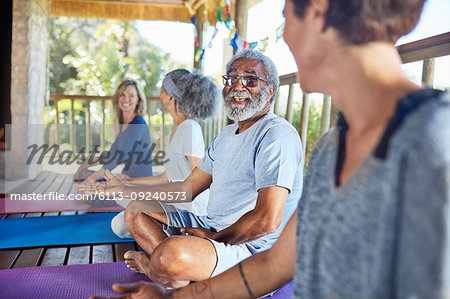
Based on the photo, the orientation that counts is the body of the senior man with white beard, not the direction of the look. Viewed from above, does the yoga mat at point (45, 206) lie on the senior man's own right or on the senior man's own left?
on the senior man's own right

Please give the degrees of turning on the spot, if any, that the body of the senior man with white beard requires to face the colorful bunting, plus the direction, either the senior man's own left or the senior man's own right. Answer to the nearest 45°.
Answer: approximately 135° to the senior man's own right

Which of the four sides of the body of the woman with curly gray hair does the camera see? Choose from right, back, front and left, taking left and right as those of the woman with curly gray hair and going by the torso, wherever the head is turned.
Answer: left

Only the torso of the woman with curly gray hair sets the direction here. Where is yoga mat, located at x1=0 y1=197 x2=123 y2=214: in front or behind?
in front

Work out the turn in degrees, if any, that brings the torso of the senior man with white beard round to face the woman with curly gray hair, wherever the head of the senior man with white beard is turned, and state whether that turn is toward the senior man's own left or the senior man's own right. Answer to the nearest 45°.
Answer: approximately 135° to the senior man's own right

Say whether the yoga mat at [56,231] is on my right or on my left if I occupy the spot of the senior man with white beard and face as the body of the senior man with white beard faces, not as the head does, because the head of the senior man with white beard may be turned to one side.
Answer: on my right

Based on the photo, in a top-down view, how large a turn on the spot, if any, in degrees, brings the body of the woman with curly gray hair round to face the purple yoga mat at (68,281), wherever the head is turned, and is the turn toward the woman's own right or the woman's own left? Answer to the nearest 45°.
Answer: approximately 45° to the woman's own left

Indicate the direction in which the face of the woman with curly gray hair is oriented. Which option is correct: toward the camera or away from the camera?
away from the camera
